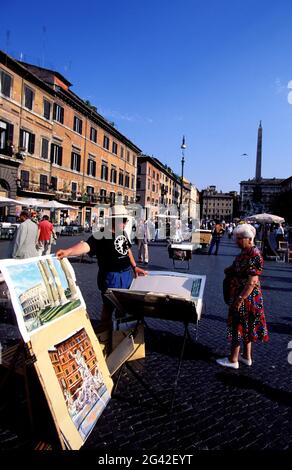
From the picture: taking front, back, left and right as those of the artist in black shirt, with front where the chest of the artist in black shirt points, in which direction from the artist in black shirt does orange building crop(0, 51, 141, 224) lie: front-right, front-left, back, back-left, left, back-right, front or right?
back-left

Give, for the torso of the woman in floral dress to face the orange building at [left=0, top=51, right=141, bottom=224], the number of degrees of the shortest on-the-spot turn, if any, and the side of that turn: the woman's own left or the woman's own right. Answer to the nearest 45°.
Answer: approximately 45° to the woman's own right

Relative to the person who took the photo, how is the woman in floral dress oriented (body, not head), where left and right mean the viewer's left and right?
facing to the left of the viewer

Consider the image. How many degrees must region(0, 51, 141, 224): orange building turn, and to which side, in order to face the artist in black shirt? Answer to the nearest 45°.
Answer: approximately 45° to its right

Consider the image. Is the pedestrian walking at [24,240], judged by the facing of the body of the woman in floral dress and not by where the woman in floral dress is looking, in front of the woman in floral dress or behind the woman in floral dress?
in front

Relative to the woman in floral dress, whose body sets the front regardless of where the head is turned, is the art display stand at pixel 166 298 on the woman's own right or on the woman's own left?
on the woman's own left

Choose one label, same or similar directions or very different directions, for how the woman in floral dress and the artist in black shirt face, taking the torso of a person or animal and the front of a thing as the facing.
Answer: very different directions

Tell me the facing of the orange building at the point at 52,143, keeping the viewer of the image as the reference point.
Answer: facing the viewer and to the right of the viewer
